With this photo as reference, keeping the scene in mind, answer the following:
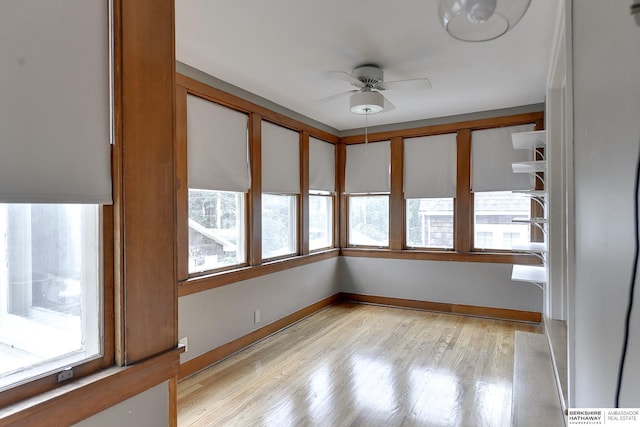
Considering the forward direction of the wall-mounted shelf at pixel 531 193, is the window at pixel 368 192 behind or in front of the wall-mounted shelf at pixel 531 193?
in front

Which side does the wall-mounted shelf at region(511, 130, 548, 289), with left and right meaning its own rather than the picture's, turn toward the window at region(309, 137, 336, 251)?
front

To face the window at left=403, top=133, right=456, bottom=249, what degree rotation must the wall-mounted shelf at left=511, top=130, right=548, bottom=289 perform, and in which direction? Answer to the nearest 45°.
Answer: approximately 45° to its right

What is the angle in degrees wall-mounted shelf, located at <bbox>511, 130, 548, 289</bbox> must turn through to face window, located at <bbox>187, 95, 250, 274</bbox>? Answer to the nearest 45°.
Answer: approximately 45° to its left

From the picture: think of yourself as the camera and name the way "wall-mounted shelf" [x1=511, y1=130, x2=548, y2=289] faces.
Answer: facing to the left of the viewer

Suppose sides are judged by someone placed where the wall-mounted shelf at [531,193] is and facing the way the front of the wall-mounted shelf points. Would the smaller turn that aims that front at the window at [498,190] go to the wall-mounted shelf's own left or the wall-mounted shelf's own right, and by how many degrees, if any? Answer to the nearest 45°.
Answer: approximately 90° to the wall-mounted shelf's own right

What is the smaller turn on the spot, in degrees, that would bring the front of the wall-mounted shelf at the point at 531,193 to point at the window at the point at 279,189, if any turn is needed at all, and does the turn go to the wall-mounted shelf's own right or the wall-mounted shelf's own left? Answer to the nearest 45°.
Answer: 0° — it already faces it

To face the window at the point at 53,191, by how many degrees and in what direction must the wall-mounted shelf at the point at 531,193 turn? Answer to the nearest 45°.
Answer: approximately 90° to its left
